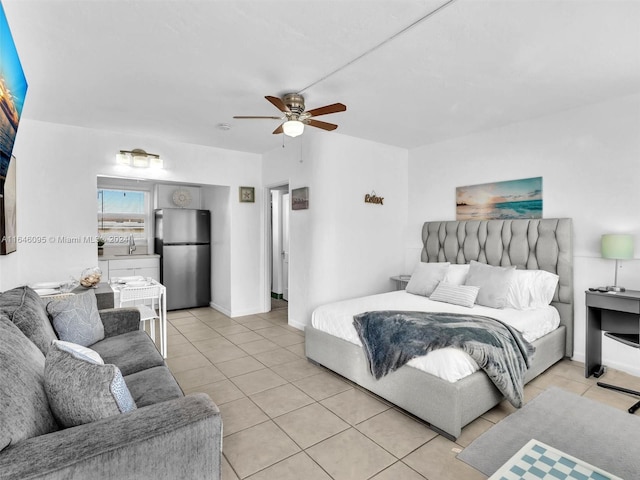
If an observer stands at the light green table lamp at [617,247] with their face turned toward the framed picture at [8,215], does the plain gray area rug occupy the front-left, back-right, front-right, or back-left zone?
front-left

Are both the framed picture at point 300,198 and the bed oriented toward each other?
no

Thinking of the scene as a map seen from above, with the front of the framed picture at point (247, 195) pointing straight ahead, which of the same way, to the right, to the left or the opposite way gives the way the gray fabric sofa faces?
to the left

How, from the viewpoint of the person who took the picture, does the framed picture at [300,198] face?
facing the viewer and to the left of the viewer

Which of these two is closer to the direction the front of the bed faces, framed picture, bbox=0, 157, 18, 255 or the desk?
the framed picture

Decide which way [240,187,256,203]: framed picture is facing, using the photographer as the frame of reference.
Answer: facing the viewer

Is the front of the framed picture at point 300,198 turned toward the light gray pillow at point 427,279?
no

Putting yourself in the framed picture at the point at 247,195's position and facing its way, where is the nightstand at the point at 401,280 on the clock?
The nightstand is roughly at 10 o'clock from the framed picture.

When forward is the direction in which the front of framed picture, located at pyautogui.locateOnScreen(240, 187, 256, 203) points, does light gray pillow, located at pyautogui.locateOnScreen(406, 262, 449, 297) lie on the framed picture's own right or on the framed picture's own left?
on the framed picture's own left

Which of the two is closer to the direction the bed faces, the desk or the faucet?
the faucet

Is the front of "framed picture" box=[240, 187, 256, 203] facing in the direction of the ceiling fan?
yes

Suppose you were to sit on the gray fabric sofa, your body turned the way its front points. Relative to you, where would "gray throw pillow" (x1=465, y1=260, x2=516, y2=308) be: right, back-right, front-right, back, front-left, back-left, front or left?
front

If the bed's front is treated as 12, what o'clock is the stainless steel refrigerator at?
The stainless steel refrigerator is roughly at 2 o'clock from the bed.

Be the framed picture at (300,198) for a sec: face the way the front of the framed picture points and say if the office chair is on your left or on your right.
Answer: on your left

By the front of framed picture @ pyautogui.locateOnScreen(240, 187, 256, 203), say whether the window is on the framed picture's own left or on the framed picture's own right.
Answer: on the framed picture's own right

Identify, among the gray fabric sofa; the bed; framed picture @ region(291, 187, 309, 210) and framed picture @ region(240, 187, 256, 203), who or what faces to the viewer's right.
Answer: the gray fabric sofa

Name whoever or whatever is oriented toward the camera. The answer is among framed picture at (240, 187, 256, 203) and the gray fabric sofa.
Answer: the framed picture

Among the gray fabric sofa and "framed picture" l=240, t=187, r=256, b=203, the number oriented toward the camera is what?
1

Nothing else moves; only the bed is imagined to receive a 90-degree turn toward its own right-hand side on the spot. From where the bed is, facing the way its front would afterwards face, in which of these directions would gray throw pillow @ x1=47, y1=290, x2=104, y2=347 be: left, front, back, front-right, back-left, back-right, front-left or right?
left

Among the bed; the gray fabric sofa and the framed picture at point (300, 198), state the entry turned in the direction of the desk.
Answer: the gray fabric sofa

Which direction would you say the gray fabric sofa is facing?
to the viewer's right
